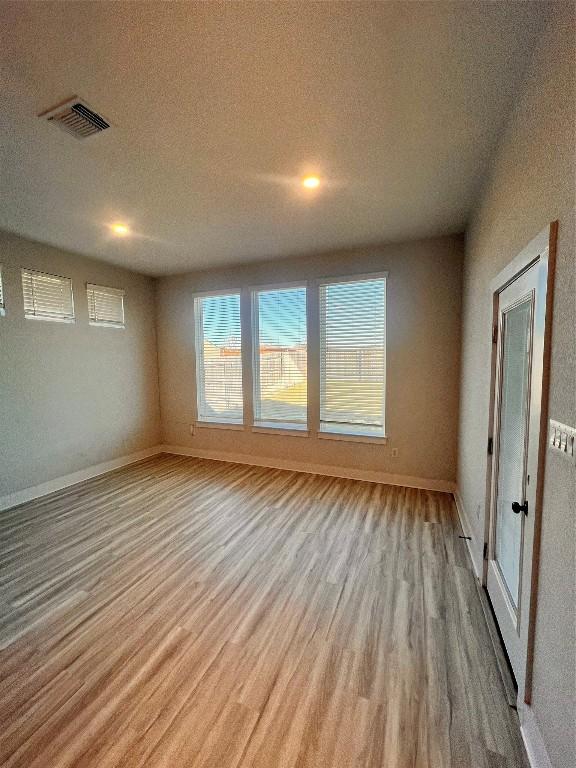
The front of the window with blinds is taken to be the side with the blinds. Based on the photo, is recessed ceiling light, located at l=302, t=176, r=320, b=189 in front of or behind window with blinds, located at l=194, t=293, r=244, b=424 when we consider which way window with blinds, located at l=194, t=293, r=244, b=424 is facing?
in front

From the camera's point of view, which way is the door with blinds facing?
to the viewer's left

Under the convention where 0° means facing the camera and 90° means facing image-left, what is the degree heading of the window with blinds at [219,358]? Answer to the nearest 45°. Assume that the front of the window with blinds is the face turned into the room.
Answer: approximately 0°

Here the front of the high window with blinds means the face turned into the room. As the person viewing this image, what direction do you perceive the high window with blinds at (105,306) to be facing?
facing the viewer and to the right of the viewer

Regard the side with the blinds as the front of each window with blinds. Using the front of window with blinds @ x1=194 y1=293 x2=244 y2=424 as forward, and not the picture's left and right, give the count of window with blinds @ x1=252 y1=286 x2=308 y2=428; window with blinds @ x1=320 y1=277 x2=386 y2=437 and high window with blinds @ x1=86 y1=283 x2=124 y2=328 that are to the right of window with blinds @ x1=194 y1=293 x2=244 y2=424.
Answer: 1

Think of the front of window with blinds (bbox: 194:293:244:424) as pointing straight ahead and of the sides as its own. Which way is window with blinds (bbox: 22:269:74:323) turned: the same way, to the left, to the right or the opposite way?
to the left

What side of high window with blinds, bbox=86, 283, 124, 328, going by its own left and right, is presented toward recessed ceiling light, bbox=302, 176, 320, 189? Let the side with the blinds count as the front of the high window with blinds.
front

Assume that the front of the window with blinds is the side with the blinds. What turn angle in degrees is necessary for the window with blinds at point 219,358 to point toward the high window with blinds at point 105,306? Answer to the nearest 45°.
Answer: approximately 90° to its right

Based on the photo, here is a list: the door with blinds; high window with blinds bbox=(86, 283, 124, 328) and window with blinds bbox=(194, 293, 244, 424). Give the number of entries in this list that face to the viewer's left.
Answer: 1

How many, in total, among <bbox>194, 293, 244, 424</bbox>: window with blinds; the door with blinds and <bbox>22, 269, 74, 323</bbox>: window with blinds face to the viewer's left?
1

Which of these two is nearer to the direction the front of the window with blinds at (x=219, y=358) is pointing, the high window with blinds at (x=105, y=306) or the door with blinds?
the door with blinds

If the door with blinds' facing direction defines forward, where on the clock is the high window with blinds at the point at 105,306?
The high window with blinds is roughly at 12 o'clock from the door with blinds.
